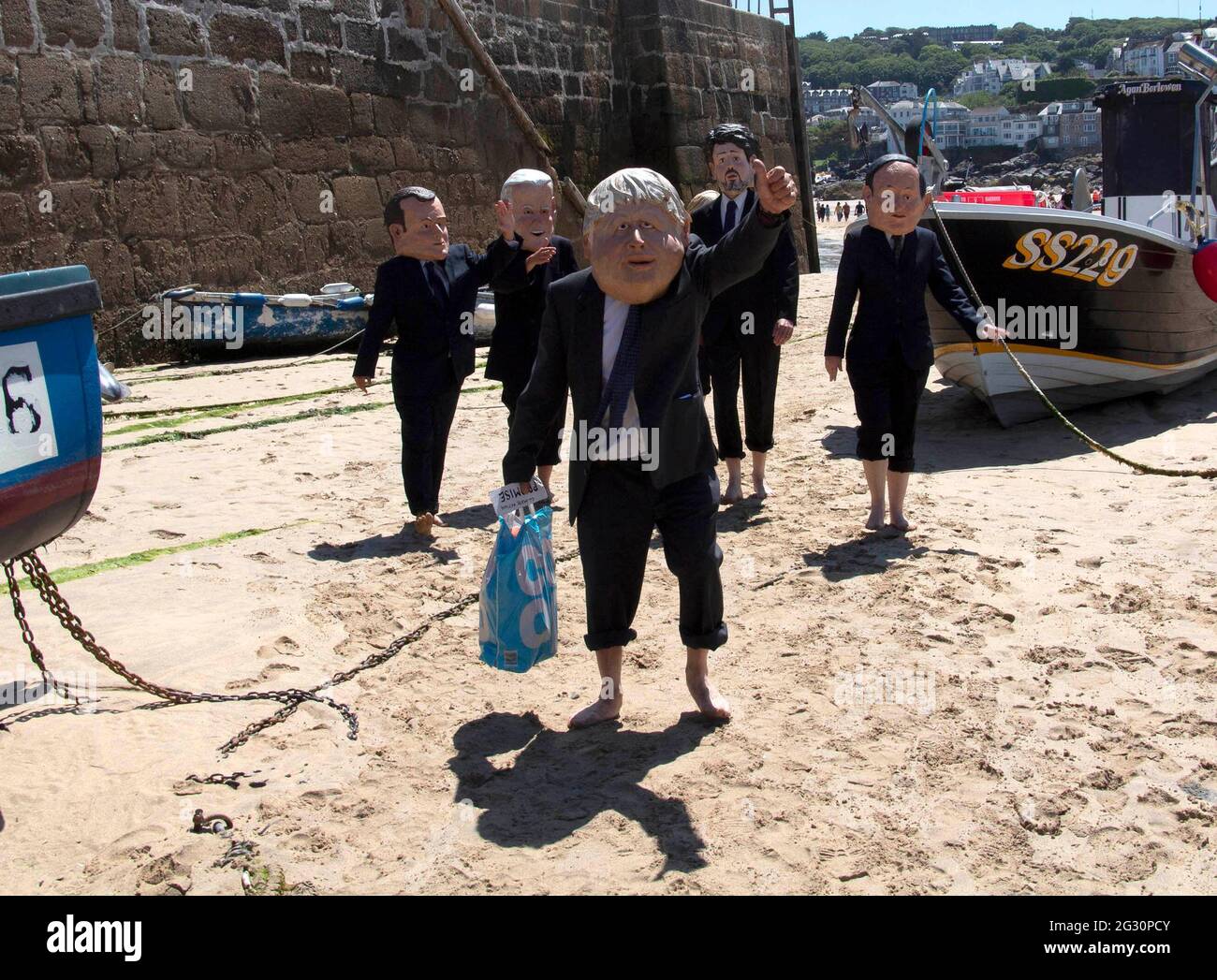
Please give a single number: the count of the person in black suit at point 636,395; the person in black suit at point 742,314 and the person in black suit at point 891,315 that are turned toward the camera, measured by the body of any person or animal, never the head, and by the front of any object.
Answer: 3

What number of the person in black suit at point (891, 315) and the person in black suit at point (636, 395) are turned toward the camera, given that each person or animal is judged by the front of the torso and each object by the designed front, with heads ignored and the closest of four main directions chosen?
2

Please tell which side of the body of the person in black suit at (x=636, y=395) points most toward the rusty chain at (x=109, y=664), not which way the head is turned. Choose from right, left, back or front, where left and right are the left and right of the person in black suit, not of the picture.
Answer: right

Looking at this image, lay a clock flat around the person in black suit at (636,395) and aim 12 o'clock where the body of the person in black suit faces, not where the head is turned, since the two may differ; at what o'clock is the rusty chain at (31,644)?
The rusty chain is roughly at 3 o'clock from the person in black suit.

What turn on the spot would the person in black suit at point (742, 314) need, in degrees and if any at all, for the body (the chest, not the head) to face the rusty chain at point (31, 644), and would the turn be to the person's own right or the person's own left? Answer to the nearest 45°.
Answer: approximately 45° to the person's own right

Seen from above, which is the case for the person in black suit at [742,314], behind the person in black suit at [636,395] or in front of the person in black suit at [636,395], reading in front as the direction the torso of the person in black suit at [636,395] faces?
behind

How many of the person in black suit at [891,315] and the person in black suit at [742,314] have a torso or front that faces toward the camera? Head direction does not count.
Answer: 2

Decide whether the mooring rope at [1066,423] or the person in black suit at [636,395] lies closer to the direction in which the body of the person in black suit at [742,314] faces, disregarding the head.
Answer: the person in black suit
